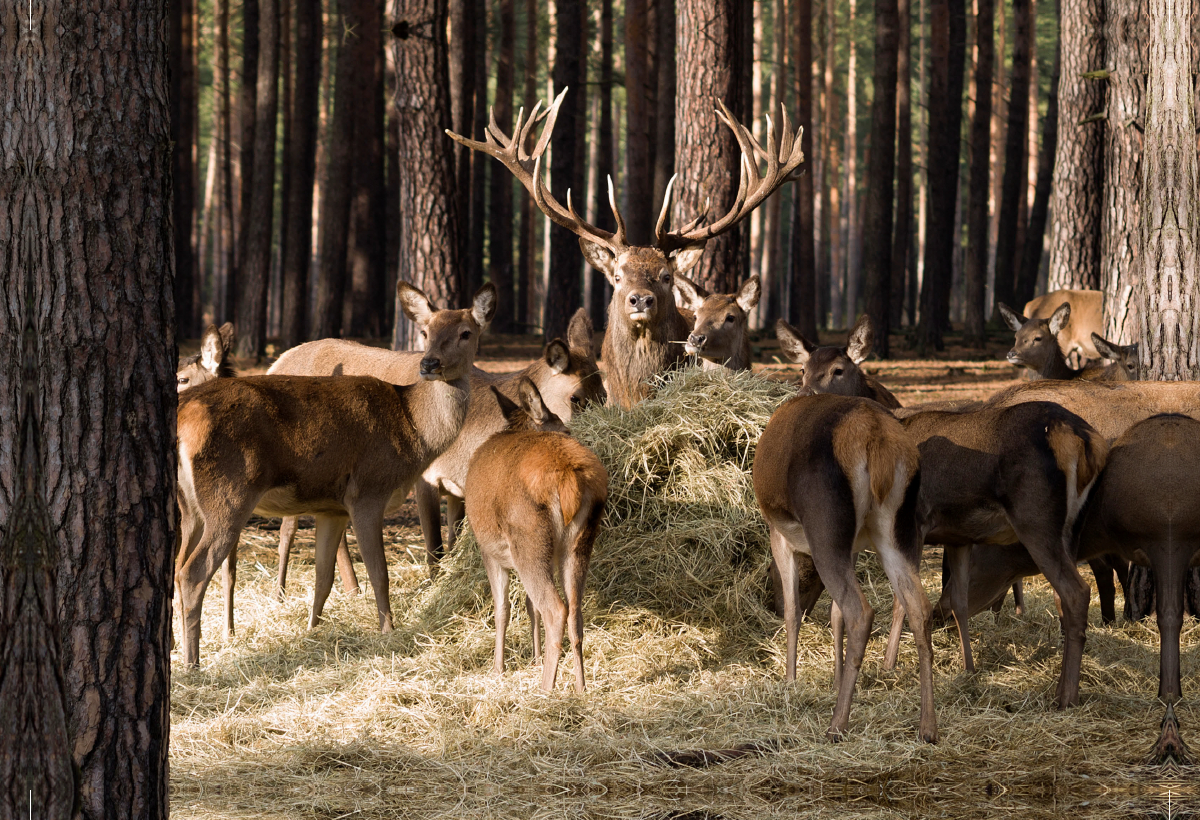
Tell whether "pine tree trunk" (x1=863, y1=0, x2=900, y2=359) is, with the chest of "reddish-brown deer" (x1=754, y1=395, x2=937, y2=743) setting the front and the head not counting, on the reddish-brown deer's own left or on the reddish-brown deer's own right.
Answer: on the reddish-brown deer's own right

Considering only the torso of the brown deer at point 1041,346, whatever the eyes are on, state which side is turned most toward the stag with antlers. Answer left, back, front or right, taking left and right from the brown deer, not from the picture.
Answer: front

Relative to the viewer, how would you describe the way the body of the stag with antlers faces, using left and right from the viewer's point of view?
facing the viewer

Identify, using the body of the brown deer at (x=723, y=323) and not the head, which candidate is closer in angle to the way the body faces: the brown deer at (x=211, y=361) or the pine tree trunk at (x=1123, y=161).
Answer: the brown deer

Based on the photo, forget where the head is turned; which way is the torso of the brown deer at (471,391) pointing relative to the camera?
to the viewer's right

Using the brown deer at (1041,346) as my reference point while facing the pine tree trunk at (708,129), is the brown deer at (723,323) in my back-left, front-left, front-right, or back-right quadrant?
front-left

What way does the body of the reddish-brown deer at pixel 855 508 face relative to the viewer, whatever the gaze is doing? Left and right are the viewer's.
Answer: facing away from the viewer and to the left of the viewer

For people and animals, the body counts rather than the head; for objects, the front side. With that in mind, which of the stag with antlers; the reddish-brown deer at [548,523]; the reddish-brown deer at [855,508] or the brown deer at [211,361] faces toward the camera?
the stag with antlers

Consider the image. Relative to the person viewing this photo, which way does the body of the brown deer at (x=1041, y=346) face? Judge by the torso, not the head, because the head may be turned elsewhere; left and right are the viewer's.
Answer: facing the viewer and to the left of the viewer

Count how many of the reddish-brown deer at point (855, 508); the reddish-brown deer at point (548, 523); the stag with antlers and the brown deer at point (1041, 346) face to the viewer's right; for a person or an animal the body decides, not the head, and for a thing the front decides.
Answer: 0

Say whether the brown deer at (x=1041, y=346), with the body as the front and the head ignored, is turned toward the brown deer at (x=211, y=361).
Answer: yes

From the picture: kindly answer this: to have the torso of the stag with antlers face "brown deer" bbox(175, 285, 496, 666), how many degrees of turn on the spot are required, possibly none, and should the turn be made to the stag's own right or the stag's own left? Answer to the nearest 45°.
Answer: approximately 45° to the stag's own right

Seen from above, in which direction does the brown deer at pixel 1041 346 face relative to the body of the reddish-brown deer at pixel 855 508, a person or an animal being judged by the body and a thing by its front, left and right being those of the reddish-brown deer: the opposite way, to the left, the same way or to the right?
to the left
